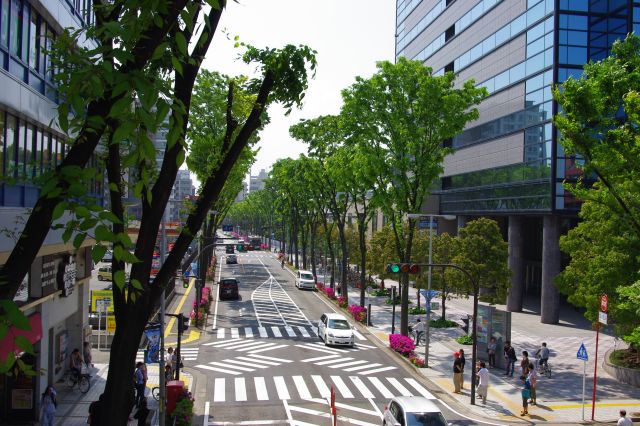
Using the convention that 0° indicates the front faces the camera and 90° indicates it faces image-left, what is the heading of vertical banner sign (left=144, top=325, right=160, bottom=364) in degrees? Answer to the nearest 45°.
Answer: approximately 0°

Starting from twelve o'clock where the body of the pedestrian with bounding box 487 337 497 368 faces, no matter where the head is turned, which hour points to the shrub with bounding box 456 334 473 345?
The shrub is roughly at 4 o'clock from the pedestrian.

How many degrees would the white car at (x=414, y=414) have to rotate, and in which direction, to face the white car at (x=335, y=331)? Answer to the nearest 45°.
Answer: approximately 135° to its left

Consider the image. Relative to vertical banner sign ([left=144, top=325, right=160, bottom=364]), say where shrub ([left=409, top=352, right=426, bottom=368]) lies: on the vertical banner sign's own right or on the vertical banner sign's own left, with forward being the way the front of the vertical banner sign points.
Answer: on the vertical banner sign's own left

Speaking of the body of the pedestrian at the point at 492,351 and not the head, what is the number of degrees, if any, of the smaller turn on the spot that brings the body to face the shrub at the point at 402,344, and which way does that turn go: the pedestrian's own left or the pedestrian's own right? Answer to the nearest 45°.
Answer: approximately 45° to the pedestrian's own right

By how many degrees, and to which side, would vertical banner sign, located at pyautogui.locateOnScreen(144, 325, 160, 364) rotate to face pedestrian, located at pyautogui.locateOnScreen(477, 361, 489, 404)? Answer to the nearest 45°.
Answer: approximately 90° to its left

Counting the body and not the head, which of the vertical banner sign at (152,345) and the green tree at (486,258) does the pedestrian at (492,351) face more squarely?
the vertical banner sign

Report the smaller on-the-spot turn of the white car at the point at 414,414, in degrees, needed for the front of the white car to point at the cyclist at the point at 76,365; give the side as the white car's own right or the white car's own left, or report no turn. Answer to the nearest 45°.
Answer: approximately 135° to the white car's own right

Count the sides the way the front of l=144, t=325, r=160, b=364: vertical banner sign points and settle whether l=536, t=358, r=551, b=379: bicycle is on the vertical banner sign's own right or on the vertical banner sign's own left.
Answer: on the vertical banner sign's own left
